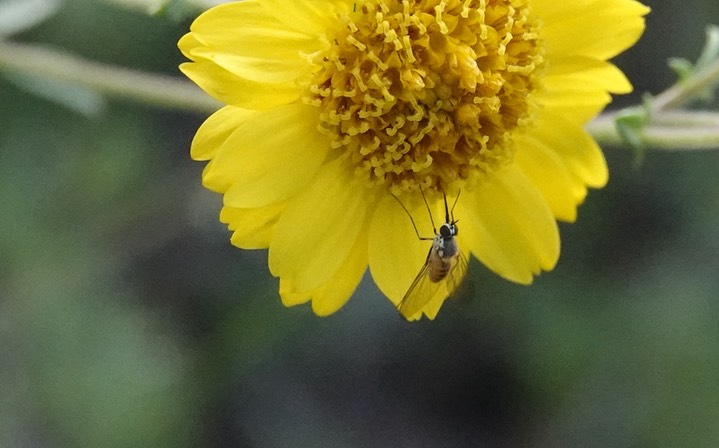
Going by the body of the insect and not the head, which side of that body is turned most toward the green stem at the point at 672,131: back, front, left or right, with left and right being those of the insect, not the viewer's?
right

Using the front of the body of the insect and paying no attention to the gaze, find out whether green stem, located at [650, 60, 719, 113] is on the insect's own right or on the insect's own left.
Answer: on the insect's own right

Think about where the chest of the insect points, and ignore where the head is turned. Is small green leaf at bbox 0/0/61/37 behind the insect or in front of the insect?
in front

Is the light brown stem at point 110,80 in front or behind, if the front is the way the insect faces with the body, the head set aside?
in front

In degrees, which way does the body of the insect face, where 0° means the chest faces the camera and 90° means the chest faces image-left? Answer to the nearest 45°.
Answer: approximately 180°
